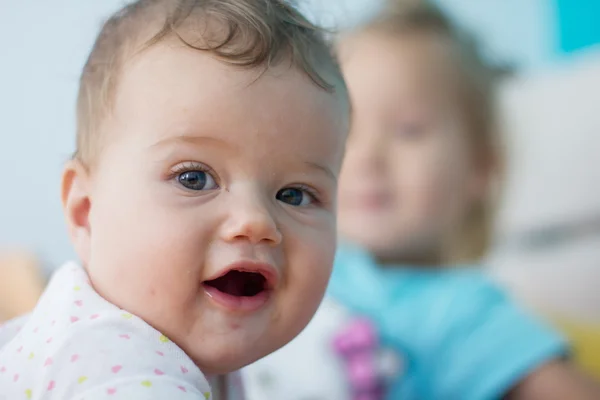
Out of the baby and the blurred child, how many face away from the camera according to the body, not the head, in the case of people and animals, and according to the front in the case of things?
0

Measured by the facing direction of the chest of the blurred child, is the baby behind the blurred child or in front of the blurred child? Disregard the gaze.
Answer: in front

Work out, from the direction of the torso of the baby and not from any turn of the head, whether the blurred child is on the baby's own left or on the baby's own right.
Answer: on the baby's own left

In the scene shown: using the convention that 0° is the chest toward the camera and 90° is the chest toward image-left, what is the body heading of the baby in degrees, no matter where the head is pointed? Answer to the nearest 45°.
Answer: approximately 315°

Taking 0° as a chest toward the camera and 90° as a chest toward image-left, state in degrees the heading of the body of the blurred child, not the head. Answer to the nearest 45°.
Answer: approximately 45°
